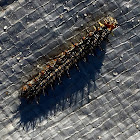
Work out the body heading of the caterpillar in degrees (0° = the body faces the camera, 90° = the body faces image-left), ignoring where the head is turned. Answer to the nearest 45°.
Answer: approximately 225°
